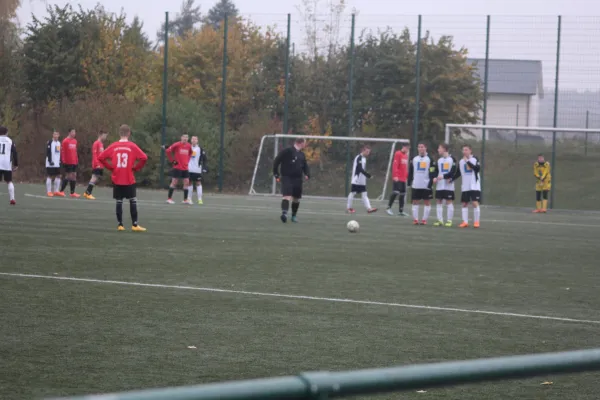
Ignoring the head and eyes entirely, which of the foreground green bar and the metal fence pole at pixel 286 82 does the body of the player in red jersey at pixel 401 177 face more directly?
the foreground green bar

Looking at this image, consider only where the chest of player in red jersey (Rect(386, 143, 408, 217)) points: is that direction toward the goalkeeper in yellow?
no

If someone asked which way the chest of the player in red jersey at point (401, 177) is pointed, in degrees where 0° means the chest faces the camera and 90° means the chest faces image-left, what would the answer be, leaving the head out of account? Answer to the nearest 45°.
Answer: approximately 315°

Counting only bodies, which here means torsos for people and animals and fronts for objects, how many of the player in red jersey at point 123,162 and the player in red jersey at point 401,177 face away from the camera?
1

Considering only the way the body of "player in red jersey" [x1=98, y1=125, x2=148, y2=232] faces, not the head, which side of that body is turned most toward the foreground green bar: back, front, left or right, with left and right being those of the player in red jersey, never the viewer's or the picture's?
back

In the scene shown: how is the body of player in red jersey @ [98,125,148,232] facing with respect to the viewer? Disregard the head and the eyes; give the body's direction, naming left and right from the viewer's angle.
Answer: facing away from the viewer

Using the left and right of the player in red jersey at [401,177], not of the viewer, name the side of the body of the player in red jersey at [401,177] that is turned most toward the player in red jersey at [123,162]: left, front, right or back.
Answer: right

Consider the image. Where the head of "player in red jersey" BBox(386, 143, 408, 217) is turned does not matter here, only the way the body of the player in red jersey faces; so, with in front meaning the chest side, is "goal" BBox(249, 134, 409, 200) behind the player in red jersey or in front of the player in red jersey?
behind

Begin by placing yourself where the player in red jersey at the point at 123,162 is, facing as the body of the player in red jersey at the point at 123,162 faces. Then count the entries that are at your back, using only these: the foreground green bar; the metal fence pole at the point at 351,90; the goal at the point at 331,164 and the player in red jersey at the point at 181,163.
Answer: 1

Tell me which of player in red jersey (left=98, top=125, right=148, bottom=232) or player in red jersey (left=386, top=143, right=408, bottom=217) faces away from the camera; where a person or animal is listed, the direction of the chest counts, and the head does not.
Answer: player in red jersey (left=98, top=125, right=148, bottom=232)

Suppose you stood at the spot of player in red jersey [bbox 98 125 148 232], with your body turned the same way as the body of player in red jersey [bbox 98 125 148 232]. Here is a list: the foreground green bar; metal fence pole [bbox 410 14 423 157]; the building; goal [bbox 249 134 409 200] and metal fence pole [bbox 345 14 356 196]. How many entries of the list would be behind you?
1

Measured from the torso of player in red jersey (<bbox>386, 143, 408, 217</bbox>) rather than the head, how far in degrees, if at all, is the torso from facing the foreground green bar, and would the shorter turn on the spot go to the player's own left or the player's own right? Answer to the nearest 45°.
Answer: approximately 45° to the player's own right

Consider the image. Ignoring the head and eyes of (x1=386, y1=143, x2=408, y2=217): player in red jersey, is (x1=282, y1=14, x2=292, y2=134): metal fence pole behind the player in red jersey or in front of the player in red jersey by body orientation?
behind
